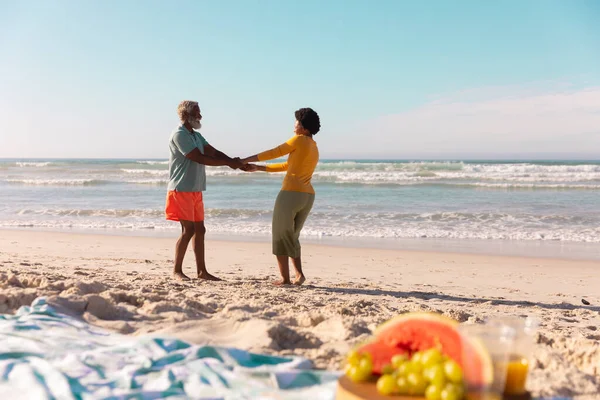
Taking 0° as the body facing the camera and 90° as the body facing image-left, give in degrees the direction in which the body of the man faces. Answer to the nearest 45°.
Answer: approximately 270°

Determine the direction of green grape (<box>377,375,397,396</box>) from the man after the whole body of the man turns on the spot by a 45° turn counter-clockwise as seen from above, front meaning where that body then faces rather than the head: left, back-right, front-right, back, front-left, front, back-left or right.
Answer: back-right

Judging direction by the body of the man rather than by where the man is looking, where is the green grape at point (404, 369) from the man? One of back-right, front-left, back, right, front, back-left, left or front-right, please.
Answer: right

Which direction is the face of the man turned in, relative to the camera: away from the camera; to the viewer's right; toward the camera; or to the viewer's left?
to the viewer's right

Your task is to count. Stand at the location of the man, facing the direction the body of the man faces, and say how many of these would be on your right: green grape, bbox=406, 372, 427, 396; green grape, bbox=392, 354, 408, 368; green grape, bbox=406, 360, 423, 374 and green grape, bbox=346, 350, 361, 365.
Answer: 4

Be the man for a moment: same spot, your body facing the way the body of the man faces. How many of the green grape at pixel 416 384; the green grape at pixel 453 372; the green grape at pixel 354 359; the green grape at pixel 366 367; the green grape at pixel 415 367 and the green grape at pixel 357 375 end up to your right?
6

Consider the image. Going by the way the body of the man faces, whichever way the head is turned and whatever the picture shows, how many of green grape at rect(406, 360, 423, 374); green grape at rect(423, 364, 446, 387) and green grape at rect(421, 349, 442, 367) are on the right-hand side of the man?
3

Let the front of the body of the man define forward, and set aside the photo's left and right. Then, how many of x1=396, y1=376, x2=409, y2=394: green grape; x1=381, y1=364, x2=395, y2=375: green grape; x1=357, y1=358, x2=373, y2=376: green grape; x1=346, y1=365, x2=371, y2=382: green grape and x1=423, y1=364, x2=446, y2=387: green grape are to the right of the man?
5

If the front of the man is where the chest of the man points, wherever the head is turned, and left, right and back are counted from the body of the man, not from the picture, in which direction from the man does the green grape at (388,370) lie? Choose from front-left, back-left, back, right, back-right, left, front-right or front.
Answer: right

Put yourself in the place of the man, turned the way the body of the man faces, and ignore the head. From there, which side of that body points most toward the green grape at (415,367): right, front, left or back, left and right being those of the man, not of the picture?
right

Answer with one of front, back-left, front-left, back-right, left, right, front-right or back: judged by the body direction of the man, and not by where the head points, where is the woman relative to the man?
front

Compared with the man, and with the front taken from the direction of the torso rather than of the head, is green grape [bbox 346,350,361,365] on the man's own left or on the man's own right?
on the man's own right

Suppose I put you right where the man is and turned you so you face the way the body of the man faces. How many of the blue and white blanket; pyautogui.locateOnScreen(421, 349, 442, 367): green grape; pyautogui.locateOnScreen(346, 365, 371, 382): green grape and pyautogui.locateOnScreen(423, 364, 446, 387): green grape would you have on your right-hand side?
4

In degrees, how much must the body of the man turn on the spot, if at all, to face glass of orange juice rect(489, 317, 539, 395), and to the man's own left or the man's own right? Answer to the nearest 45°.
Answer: approximately 90° to the man's own right

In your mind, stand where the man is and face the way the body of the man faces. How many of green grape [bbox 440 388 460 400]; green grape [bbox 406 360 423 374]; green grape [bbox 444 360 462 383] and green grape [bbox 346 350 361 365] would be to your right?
4

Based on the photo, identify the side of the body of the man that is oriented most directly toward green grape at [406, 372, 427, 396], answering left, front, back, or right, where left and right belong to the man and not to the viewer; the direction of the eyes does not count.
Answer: right
